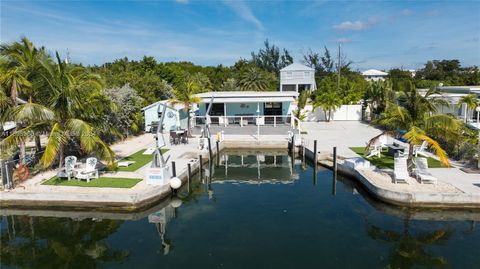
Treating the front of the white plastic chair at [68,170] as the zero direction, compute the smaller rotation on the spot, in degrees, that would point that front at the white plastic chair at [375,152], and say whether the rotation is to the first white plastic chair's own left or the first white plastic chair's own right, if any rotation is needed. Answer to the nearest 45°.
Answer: approximately 135° to the first white plastic chair's own left

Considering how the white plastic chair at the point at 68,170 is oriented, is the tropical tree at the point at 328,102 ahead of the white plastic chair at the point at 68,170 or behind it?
behind

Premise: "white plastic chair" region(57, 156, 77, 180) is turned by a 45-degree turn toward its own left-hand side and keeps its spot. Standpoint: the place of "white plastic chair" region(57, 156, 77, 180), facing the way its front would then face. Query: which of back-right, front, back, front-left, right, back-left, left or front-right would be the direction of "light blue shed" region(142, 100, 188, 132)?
back-left

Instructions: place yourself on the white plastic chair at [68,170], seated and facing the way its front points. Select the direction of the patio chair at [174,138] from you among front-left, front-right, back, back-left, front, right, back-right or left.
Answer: back

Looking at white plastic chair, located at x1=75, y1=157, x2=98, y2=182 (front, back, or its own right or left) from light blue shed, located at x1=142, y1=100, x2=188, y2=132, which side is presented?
back

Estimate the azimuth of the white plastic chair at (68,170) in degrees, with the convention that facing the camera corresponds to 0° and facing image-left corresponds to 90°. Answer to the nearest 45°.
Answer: approximately 45°

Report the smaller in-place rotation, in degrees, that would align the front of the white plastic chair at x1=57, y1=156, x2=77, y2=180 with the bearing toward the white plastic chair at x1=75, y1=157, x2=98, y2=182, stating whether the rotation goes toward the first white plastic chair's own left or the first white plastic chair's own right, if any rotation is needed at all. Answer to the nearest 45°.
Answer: approximately 90° to the first white plastic chair's own left
